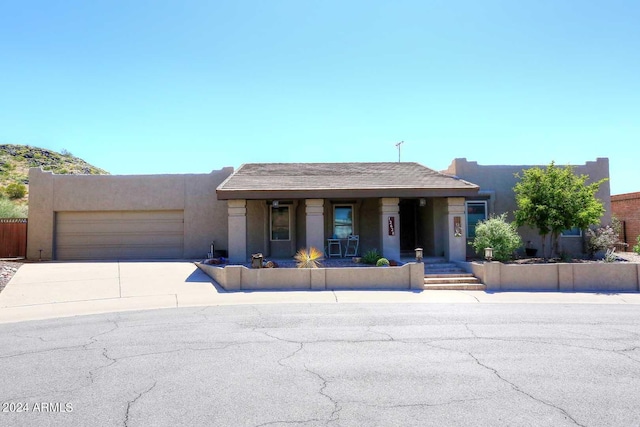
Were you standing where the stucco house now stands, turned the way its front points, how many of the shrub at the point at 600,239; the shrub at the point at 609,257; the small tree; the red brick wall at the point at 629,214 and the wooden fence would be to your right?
1

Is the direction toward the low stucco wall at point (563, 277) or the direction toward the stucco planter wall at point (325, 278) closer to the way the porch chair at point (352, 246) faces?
the stucco planter wall

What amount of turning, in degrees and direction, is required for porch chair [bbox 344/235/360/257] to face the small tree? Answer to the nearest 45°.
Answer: approximately 135° to its left

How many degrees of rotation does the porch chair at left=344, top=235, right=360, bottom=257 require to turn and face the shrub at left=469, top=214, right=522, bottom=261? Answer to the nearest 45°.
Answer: approximately 90° to its left

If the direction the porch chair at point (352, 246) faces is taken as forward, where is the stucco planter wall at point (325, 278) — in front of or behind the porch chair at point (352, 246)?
in front

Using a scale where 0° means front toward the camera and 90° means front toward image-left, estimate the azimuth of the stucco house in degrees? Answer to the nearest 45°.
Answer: approximately 0°

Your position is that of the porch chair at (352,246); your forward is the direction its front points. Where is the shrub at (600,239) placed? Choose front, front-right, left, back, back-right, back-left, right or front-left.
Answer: back-left

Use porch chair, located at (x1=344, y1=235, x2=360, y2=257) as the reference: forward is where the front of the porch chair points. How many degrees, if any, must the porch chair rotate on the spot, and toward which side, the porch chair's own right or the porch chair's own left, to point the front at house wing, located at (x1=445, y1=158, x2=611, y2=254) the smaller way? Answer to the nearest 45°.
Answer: approximately 135° to the porch chair's own left

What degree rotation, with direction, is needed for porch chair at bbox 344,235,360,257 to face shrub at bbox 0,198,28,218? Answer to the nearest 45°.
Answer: approximately 45° to its right

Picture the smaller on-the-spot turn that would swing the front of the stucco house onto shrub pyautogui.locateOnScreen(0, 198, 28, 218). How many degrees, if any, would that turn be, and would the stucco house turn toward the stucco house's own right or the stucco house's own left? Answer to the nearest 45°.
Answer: approximately 135° to the stucco house's own right

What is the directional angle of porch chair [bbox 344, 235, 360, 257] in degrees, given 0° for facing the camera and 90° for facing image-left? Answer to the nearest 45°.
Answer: approximately 45°

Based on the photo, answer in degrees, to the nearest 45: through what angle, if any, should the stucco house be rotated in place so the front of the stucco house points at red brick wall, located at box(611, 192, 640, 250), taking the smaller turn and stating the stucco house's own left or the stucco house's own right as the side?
approximately 90° to the stucco house's own left

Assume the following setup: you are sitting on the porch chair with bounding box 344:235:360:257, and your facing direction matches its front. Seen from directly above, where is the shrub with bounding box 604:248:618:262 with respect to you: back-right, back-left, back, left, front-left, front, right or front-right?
back-left

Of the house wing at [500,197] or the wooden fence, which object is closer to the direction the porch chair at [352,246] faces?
the wooden fence

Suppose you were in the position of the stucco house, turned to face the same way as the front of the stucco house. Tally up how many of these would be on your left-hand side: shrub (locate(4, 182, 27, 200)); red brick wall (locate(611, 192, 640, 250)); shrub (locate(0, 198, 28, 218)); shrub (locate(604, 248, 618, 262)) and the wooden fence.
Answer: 2
